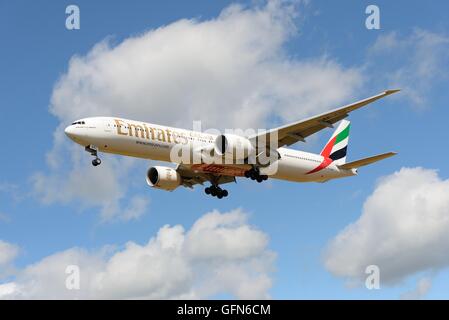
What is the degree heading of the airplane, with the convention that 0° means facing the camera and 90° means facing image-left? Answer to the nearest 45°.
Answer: approximately 45°
